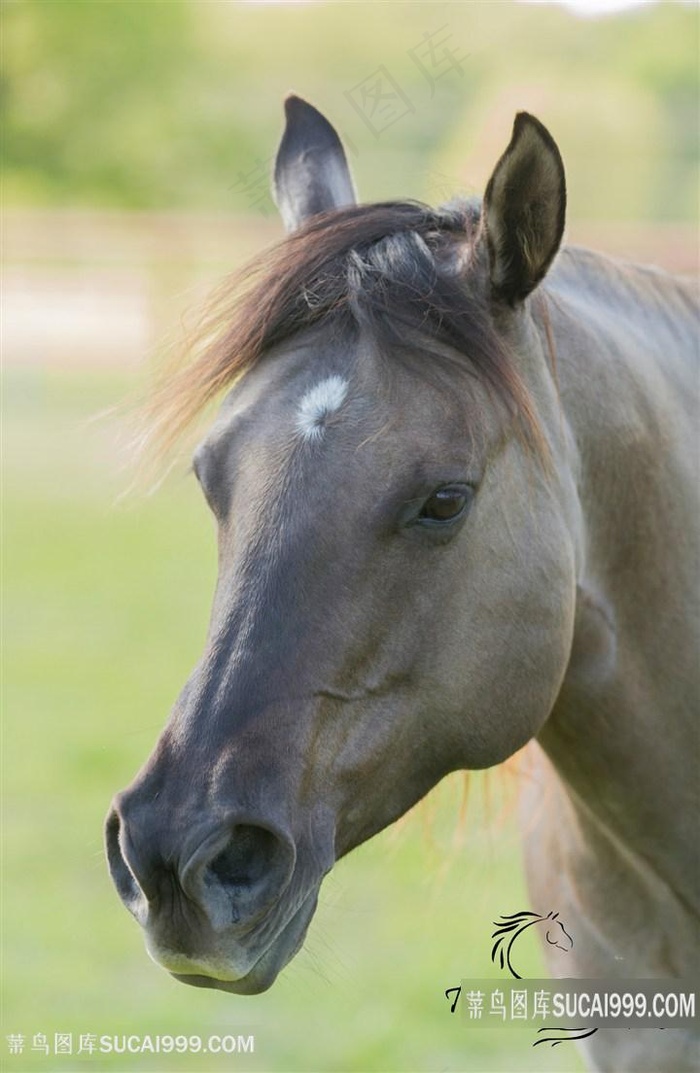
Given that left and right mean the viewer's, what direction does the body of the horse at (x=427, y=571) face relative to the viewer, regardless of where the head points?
facing the viewer and to the left of the viewer

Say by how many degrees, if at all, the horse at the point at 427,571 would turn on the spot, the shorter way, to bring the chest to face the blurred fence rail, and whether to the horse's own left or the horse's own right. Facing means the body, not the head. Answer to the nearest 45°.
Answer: approximately 135° to the horse's own right
